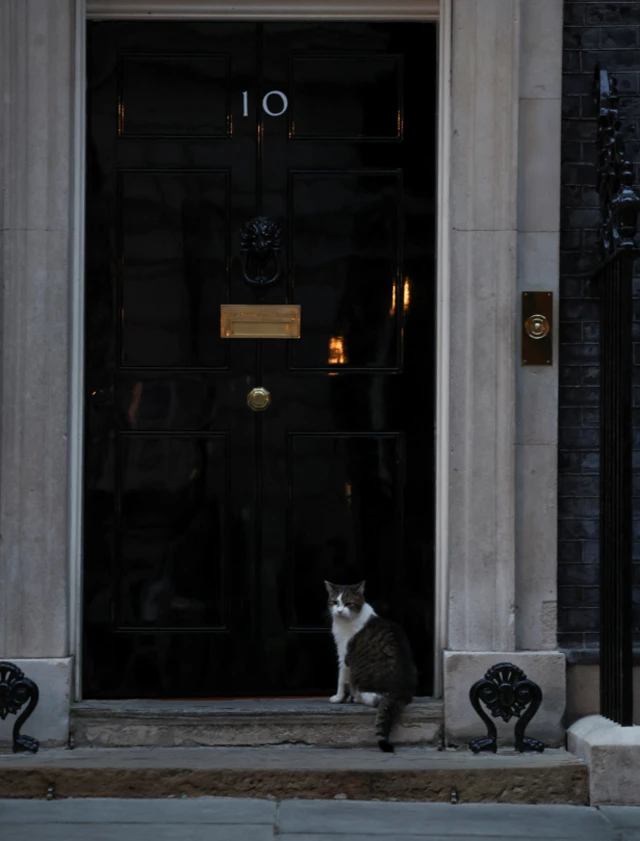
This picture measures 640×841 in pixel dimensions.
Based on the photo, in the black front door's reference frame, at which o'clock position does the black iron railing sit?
The black iron railing is roughly at 10 o'clock from the black front door.

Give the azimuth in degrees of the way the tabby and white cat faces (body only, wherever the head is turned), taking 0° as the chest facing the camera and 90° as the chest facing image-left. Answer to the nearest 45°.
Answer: approximately 90°

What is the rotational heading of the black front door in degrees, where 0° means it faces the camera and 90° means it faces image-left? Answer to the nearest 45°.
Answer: approximately 0°
